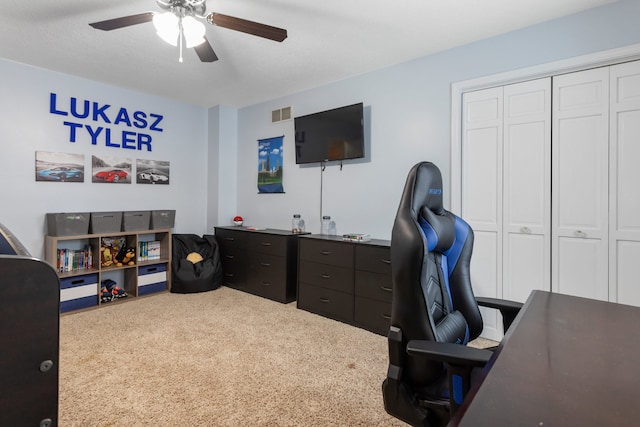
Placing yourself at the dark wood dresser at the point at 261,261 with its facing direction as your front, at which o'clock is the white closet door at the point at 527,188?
The white closet door is roughly at 9 o'clock from the dark wood dresser.

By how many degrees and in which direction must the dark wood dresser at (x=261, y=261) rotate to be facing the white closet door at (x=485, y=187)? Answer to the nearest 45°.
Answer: approximately 90° to its left

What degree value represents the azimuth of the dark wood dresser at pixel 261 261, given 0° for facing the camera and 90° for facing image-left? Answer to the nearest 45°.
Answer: approximately 45°

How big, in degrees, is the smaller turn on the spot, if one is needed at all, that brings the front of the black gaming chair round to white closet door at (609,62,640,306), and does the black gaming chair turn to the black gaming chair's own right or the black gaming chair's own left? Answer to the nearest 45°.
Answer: approximately 90° to the black gaming chair's own left

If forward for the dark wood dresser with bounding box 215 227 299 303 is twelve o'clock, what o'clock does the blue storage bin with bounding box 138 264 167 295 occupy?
The blue storage bin is roughly at 2 o'clock from the dark wood dresser.

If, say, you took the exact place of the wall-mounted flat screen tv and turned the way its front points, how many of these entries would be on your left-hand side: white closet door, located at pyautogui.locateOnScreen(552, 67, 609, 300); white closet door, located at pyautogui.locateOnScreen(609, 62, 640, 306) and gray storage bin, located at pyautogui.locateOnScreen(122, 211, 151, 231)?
2

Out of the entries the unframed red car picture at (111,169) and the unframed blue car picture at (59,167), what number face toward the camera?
2

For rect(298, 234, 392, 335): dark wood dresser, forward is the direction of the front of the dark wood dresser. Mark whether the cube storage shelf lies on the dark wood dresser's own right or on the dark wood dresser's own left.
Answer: on the dark wood dresser's own right

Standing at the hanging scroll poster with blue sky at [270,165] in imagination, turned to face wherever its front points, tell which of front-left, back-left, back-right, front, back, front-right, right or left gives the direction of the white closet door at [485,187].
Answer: left

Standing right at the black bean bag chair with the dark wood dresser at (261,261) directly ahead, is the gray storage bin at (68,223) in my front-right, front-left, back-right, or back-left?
back-right
